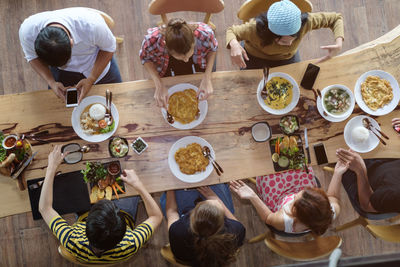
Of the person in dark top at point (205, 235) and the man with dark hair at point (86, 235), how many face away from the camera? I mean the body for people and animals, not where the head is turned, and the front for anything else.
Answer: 2

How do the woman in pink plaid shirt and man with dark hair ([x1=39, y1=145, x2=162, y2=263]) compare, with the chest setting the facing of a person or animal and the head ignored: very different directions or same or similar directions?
very different directions

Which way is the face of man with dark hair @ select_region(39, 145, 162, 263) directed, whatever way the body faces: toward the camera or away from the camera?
away from the camera

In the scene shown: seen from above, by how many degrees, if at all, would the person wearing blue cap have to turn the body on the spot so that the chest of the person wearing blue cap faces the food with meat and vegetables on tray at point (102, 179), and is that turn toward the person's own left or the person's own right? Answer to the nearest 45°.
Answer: approximately 45° to the person's own right

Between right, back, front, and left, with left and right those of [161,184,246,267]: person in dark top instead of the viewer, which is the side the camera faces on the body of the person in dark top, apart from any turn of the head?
back

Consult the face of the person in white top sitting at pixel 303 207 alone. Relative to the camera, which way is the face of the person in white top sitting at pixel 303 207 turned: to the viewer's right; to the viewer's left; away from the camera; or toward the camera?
away from the camera

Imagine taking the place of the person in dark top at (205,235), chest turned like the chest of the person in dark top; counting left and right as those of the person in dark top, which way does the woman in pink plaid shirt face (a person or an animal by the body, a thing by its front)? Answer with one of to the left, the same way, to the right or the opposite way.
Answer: the opposite way

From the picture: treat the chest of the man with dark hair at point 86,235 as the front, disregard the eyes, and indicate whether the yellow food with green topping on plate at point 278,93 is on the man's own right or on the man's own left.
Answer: on the man's own right

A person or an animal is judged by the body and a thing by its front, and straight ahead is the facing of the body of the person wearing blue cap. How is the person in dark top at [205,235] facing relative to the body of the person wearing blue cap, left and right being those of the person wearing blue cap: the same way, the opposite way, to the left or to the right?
the opposite way

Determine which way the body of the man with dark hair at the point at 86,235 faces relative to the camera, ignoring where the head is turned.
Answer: away from the camera
